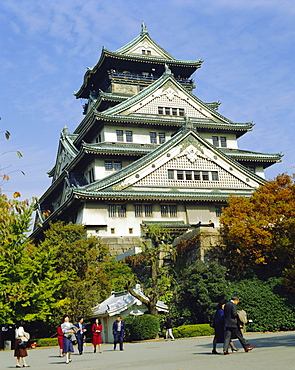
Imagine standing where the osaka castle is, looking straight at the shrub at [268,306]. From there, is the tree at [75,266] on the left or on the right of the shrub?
right

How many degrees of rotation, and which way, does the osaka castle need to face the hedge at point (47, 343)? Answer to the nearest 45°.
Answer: approximately 45° to its right

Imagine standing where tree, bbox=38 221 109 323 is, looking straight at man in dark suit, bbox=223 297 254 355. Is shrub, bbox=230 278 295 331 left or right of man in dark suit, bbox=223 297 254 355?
left

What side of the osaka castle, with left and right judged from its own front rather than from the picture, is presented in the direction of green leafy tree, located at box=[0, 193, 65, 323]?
front

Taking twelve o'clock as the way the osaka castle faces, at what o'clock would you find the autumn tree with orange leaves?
The autumn tree with orange leaves is roughly at 11 o'clock from the osaka castle.

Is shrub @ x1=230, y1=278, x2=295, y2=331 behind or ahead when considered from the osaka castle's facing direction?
ahead

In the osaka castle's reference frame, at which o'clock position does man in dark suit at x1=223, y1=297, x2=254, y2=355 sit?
The man in dark suit is roughly at 12 o'clock from the osaka castle.

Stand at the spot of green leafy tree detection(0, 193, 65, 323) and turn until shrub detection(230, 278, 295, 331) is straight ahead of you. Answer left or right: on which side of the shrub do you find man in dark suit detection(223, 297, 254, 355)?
right

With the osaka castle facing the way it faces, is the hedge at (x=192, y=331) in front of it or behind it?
in front

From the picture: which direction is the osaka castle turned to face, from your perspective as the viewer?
facing the viewer
